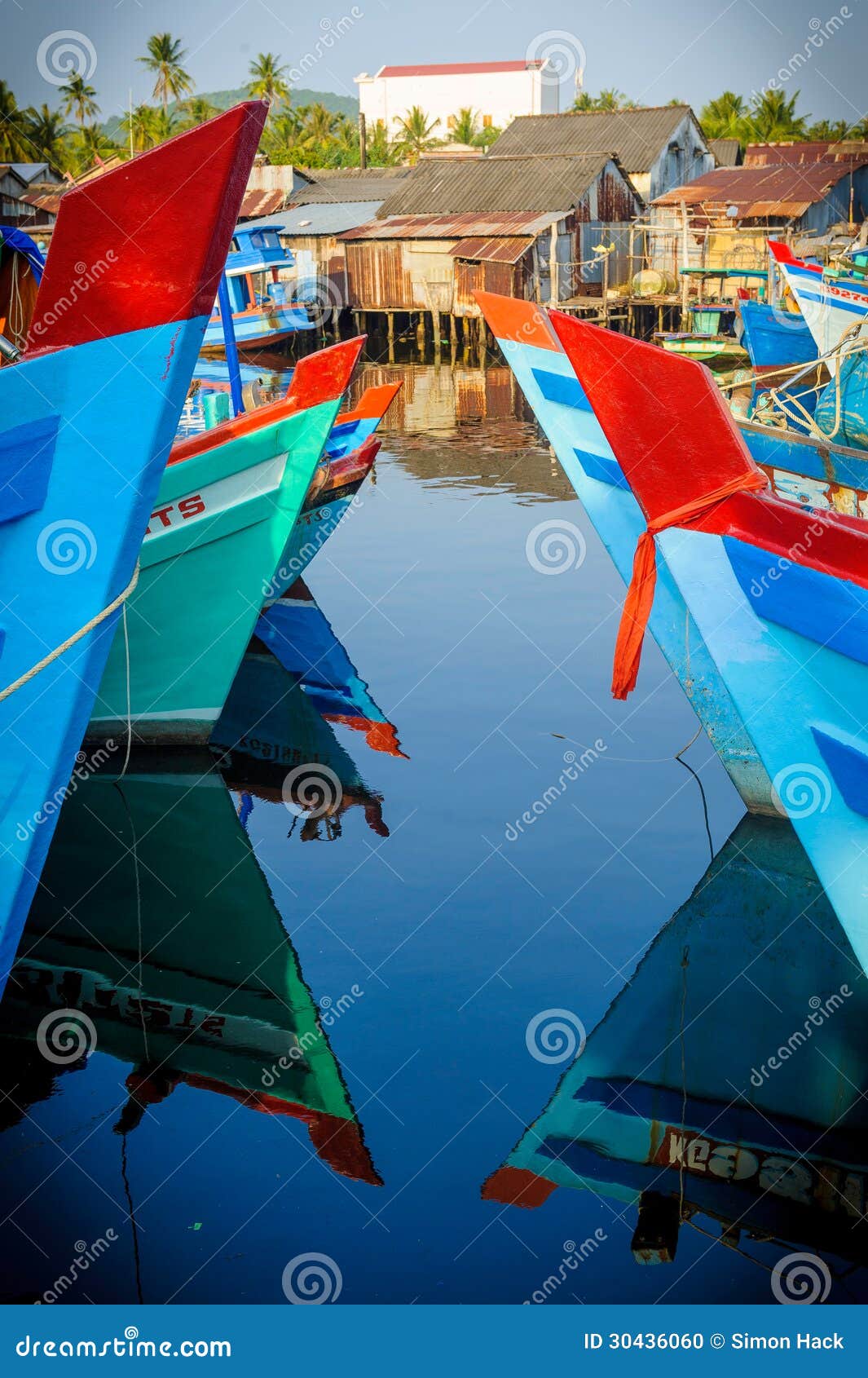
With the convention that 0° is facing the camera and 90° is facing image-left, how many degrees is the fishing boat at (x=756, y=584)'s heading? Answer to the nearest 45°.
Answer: approximately 90°

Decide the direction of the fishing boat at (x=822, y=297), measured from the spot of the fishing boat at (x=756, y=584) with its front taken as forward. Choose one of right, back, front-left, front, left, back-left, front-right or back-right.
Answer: right

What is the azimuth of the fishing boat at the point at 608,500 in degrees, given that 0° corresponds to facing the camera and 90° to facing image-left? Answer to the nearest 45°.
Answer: approximately 90°

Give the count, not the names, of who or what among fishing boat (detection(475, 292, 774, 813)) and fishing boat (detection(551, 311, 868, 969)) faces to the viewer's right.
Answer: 0

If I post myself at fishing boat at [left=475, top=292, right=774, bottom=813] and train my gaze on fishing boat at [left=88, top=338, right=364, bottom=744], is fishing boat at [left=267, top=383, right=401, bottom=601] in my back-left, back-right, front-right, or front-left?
front-right
